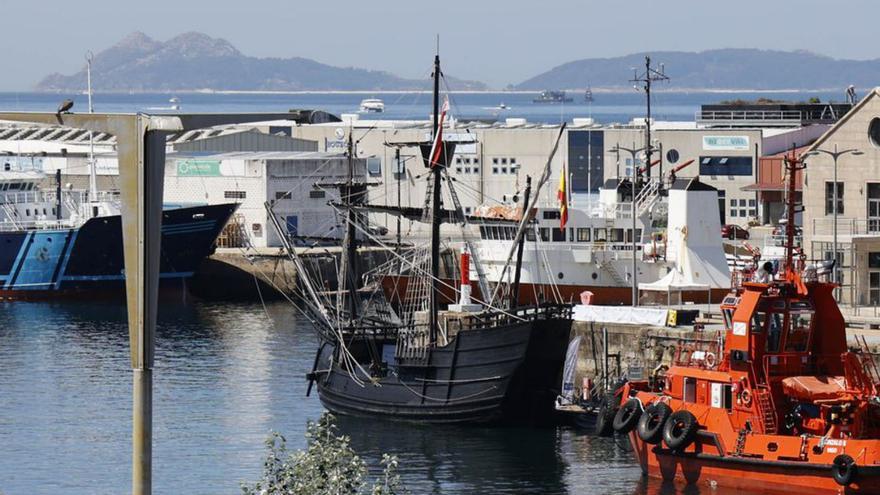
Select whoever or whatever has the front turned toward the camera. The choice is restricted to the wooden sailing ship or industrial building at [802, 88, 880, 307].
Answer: the industrial building

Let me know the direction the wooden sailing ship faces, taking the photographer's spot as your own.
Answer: facing away from the viewer and to the left of the viewer

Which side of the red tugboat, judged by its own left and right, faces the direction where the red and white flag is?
front

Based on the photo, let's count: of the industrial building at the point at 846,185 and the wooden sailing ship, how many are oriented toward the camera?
1

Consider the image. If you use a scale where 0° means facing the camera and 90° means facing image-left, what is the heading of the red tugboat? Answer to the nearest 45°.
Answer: approximately 135°

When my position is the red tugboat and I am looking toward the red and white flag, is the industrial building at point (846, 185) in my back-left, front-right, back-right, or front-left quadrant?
front-right

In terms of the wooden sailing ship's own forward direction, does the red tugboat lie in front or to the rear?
to the rear

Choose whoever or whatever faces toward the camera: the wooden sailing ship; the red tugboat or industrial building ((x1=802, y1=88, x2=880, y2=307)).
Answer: the industrial building

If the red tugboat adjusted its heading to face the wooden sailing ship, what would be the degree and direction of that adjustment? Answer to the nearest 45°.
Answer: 0° — it already faces it

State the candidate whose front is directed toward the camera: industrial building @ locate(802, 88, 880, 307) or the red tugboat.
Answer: the industrial building

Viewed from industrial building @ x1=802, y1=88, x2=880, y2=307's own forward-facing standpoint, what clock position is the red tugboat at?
The red tugboat is roughly at 12 o'clock from the industrial building.

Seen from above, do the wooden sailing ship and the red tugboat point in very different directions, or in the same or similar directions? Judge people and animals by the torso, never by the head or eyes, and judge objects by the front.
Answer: same or similar directions

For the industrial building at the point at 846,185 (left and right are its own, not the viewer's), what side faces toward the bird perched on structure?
front

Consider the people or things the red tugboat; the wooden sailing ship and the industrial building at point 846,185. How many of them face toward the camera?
1

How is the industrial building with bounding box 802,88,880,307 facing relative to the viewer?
toward the camera
